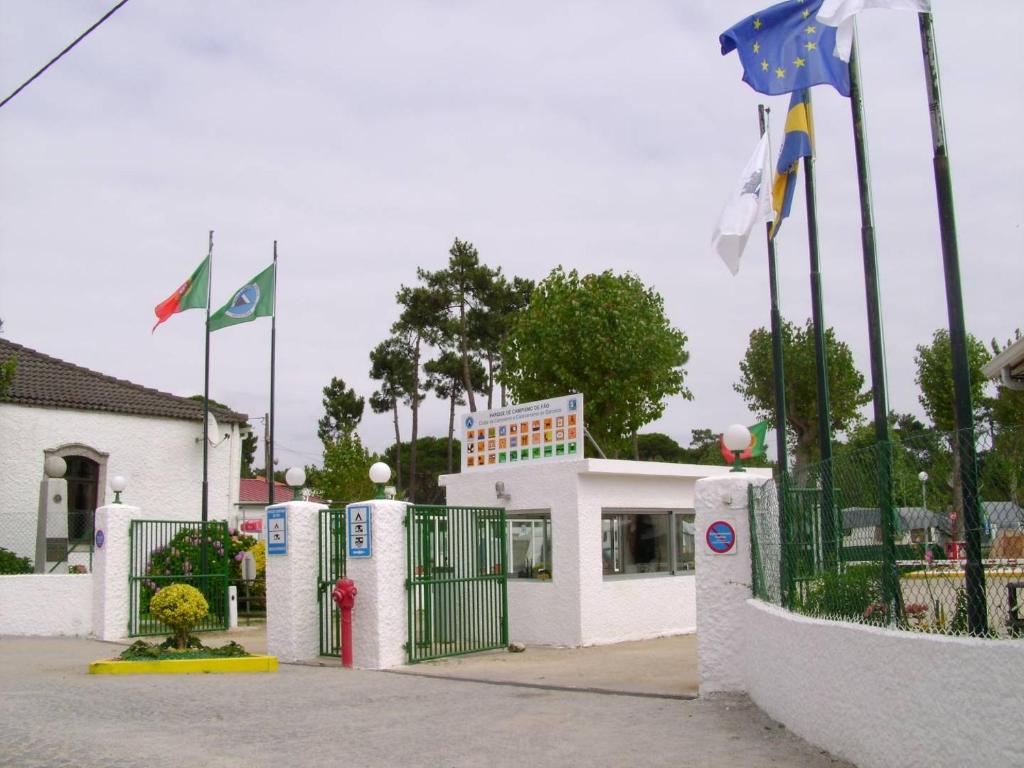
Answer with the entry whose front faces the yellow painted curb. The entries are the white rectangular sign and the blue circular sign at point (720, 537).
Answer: the white rectangular sign

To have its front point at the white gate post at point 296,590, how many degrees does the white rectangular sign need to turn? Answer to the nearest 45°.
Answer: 0° — it already faces it

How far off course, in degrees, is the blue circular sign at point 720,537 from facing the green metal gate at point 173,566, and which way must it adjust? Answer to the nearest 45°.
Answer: approximately 135° to its right

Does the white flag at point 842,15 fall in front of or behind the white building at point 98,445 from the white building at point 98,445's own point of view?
in front

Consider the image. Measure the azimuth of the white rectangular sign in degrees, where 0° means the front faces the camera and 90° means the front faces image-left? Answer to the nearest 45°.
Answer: approximately 45°

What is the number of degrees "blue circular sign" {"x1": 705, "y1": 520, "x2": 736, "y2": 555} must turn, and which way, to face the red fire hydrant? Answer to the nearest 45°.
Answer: approximately 135° to its right

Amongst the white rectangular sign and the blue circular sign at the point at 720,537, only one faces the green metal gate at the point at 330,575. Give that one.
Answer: the white rectangular sign

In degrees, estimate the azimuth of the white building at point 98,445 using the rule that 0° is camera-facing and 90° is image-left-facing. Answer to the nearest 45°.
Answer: approximately 315°

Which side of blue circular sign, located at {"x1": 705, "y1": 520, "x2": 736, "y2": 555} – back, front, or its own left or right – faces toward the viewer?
front

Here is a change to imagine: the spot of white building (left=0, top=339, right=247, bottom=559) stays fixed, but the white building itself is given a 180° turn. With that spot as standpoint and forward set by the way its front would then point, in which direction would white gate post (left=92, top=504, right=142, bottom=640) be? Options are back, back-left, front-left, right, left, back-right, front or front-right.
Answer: back-left

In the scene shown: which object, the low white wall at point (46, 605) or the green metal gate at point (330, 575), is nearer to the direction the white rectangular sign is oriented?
the green metal gate

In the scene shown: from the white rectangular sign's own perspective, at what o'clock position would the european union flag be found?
The european union flag is roughly at 10 o'clock from the white rectangular sign.

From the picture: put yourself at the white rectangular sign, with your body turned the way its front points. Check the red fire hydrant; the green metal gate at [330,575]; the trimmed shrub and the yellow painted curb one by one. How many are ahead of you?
4

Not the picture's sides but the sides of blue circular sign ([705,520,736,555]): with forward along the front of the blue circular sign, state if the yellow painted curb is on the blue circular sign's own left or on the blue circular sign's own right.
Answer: on the blue circular sign's own right
